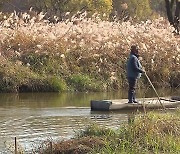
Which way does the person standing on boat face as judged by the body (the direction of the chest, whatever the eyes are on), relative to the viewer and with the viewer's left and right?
facing to the right of the viewer
